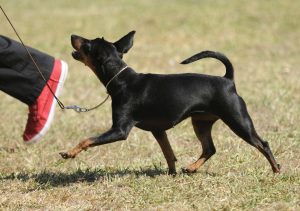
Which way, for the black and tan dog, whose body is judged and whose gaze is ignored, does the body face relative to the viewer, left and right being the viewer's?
facing to the left of the viewer
